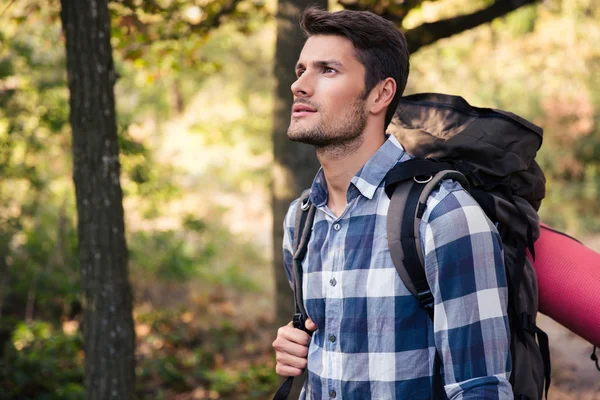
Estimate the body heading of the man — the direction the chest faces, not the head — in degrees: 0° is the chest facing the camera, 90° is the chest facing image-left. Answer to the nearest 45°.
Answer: approximately 45°

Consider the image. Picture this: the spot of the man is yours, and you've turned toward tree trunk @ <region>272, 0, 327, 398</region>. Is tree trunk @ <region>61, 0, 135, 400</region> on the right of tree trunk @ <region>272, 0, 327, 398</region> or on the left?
left

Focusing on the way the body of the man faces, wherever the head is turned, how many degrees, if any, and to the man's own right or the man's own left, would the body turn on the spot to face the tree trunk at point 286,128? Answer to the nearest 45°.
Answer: approximately 135° to the man's own right

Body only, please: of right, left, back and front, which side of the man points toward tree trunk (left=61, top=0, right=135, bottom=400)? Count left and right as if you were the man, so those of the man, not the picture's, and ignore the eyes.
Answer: right
